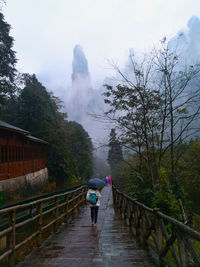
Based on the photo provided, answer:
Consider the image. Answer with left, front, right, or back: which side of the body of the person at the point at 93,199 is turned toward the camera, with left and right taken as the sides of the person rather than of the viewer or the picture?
back

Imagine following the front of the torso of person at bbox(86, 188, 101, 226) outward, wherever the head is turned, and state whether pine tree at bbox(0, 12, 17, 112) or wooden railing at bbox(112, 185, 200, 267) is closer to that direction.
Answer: the pine tree

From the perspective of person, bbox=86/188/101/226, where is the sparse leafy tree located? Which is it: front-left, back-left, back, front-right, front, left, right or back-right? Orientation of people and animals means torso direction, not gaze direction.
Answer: front-right

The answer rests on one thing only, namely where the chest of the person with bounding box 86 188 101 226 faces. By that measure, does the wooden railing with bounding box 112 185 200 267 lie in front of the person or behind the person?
behind
